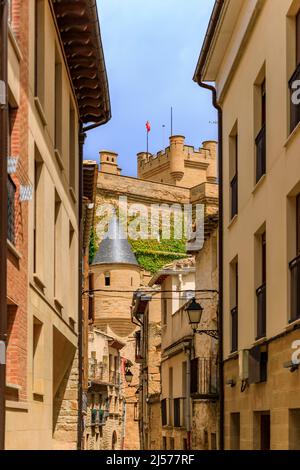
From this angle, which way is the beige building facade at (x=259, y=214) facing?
to the viewer's left

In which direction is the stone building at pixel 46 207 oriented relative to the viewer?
to the viewer's right

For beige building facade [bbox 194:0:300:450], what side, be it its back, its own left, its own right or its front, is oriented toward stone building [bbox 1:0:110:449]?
front

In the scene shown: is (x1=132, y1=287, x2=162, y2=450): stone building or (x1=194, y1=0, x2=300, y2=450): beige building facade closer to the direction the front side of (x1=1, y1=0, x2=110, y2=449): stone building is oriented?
the beige building facade

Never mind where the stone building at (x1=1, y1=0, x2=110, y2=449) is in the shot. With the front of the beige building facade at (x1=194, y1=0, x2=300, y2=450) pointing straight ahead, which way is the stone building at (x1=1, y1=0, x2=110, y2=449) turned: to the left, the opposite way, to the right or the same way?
the opposite way

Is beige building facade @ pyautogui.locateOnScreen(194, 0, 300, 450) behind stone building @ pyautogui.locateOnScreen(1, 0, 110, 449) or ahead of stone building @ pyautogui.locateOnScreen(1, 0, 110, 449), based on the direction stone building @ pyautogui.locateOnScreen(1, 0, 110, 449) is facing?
ahead

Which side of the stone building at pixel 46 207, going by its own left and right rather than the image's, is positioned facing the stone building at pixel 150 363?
left
